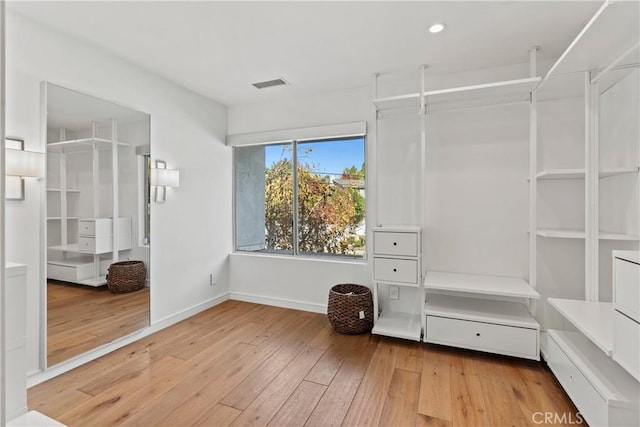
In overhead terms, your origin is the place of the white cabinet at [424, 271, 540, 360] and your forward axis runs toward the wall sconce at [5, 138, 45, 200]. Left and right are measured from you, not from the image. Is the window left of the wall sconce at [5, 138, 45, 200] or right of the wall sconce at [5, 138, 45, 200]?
right

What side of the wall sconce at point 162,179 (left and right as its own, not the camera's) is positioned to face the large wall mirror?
right

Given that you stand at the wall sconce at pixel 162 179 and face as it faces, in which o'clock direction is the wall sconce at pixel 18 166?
the wall sconce at pixel 18 166 is roughly at 3 o'clock from the wall sconce at pixel 162 179.

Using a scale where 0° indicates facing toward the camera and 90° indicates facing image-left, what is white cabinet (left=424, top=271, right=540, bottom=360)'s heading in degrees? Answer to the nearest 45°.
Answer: approximately 0°

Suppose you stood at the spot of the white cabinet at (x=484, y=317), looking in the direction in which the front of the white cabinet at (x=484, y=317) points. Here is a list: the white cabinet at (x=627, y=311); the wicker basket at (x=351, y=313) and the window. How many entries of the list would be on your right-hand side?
2
